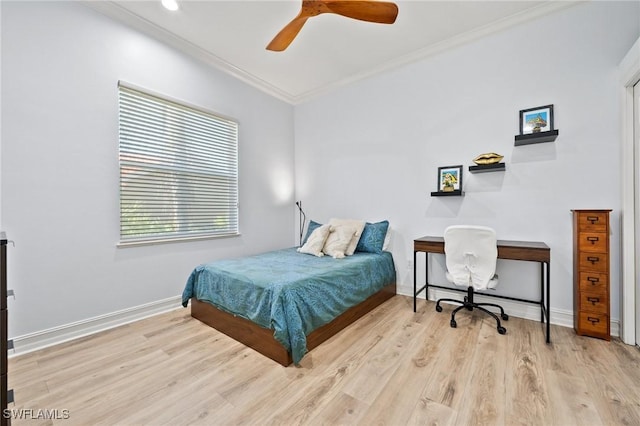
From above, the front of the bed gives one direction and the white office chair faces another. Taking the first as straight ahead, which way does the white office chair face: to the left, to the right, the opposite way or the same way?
the opposite way

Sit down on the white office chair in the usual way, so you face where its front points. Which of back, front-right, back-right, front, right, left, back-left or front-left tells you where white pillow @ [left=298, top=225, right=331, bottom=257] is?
left

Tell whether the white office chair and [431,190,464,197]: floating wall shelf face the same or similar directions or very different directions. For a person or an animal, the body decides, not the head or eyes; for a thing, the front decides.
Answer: very different directions

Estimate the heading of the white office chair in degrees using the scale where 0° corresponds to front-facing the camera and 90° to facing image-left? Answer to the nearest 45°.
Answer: approximately 180°

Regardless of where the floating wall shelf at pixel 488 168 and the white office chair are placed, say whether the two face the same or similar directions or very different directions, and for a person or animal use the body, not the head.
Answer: very different directions

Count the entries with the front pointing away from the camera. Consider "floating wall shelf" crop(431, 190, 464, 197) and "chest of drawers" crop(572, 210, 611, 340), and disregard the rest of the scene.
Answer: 0

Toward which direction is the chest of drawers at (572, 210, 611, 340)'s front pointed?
toward the camera

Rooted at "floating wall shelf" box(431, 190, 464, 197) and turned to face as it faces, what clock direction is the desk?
The desk is roughly at 10 o'clock from the floating wall shelf.

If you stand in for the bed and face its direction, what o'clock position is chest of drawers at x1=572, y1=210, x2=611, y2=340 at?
The chest of drawers is roughly at 8 o'clock from the bed.

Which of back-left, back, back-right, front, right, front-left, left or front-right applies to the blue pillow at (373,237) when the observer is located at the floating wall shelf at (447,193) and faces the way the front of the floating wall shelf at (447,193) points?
right

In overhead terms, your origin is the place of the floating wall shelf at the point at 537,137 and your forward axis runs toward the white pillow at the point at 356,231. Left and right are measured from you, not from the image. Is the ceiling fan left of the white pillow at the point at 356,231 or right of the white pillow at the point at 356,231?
left

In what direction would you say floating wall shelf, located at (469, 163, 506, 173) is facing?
toward the camera

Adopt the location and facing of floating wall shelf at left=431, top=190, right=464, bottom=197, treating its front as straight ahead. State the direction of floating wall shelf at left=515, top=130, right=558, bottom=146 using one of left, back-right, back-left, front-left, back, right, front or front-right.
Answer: left
